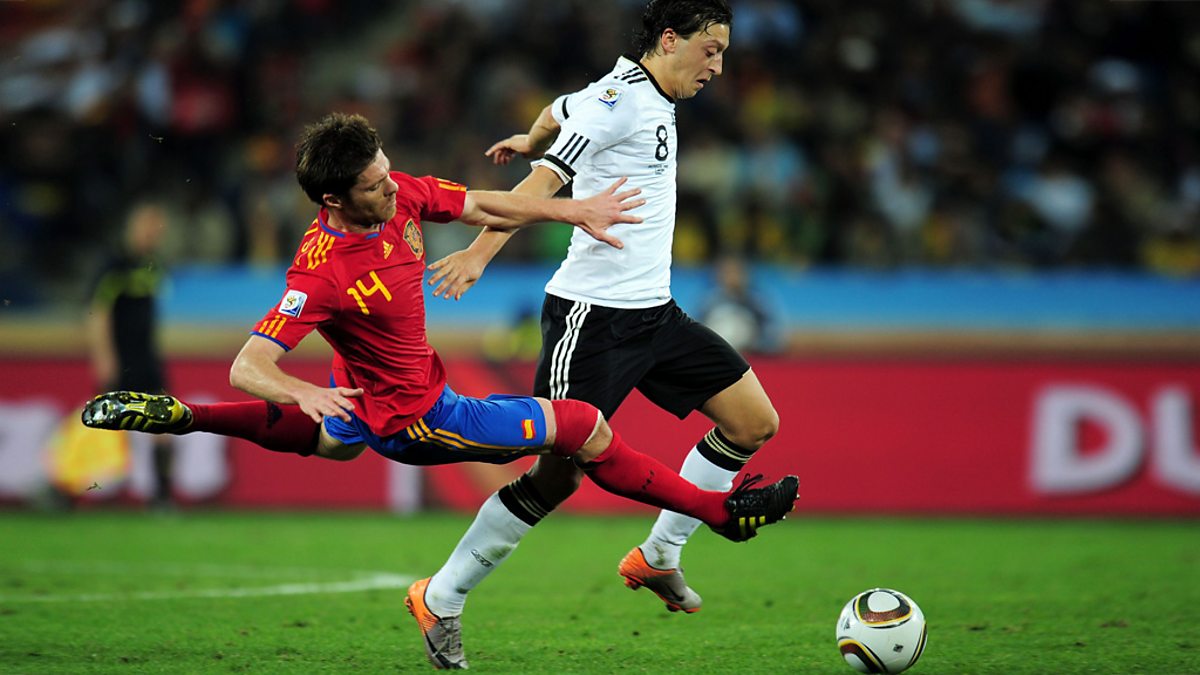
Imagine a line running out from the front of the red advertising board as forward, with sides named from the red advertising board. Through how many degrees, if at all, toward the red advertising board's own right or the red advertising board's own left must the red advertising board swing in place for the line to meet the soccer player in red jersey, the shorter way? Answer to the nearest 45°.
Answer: approximately 45° to the red advertising board's own right

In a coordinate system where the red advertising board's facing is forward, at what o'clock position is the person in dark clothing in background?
The person in dark clothing in background is roughly at 3 o'clock from the red advertising board.

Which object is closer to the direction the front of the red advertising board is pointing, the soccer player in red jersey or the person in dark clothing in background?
the soccer player in red jersey

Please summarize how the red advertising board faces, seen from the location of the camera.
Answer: facing the viewer

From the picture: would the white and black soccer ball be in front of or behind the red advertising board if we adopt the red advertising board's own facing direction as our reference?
in front

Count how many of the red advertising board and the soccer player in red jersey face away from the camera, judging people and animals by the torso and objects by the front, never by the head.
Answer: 0

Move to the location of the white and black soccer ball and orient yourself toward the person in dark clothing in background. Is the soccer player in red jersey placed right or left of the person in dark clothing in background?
left

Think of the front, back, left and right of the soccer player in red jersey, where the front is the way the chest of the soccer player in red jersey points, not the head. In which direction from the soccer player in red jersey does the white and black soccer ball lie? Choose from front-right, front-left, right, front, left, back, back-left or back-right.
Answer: front-left

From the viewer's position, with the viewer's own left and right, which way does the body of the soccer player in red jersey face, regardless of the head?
facing the viewer and to the right of the viewer

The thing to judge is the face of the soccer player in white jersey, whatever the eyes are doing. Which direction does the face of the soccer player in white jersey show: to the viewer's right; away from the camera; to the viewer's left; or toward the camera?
to the viewer's right
